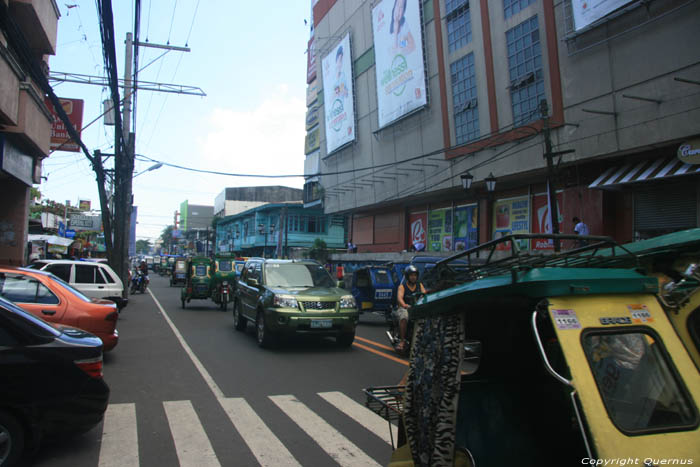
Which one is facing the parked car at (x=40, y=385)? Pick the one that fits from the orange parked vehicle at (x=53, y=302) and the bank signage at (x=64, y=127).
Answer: the bank signage

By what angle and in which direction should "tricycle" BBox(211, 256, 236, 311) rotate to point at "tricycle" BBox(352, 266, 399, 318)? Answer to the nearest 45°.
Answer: approximately 45° to its left

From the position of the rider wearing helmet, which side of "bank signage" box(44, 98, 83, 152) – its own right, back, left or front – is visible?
front

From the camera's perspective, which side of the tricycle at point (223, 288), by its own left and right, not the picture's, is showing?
front

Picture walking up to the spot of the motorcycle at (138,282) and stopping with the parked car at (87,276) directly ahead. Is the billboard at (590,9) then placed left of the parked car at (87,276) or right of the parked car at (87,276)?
left

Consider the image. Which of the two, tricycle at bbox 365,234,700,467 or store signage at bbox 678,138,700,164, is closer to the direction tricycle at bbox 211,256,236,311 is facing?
the tricycle

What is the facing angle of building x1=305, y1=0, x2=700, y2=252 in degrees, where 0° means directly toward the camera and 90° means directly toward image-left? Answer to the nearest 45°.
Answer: approximately 45°

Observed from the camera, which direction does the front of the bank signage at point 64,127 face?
facing the viewer

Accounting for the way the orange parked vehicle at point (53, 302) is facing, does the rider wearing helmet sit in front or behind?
behind
